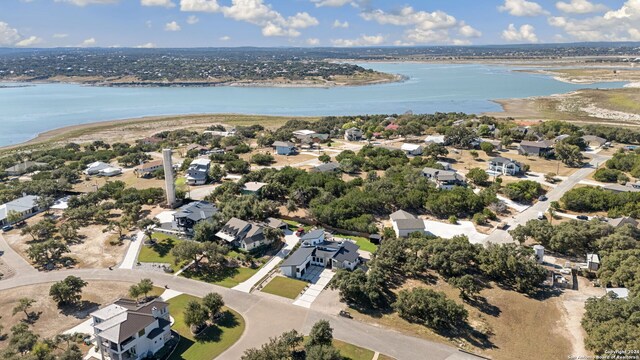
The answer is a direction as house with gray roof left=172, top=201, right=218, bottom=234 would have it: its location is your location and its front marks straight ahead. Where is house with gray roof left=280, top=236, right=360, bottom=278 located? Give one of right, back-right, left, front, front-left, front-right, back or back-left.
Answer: left

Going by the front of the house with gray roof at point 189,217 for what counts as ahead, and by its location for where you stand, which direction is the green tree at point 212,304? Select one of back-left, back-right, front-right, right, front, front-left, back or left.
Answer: front-left

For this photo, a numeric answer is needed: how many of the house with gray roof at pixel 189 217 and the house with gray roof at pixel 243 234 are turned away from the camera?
0

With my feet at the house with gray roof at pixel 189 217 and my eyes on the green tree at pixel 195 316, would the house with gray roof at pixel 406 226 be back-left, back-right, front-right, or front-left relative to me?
front-left

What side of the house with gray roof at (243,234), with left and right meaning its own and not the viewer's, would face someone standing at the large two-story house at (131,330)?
front

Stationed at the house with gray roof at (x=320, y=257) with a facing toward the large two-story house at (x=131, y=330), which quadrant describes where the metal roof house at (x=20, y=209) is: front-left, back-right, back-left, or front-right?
front-right

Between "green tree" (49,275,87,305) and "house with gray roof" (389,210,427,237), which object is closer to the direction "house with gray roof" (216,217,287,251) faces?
the green tree

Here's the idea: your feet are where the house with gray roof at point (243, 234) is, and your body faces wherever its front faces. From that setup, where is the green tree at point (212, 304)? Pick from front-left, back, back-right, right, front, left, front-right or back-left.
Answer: front-left

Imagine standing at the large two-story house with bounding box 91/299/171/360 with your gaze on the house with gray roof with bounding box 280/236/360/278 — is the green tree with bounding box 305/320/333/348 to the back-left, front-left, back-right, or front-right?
front-right

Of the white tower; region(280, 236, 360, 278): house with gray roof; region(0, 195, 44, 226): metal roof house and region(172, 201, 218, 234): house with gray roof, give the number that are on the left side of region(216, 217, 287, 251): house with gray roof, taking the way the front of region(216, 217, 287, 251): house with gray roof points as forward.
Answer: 1

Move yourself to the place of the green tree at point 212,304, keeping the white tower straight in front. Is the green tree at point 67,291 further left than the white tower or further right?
left

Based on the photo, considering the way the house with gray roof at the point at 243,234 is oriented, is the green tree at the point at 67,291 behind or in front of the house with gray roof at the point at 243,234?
in front

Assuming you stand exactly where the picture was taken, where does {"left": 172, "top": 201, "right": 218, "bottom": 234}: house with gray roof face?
facing the viewer and to the left of the viewer

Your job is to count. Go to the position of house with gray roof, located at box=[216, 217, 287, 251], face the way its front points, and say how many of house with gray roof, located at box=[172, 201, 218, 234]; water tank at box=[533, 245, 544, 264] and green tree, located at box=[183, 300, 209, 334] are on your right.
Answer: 1
